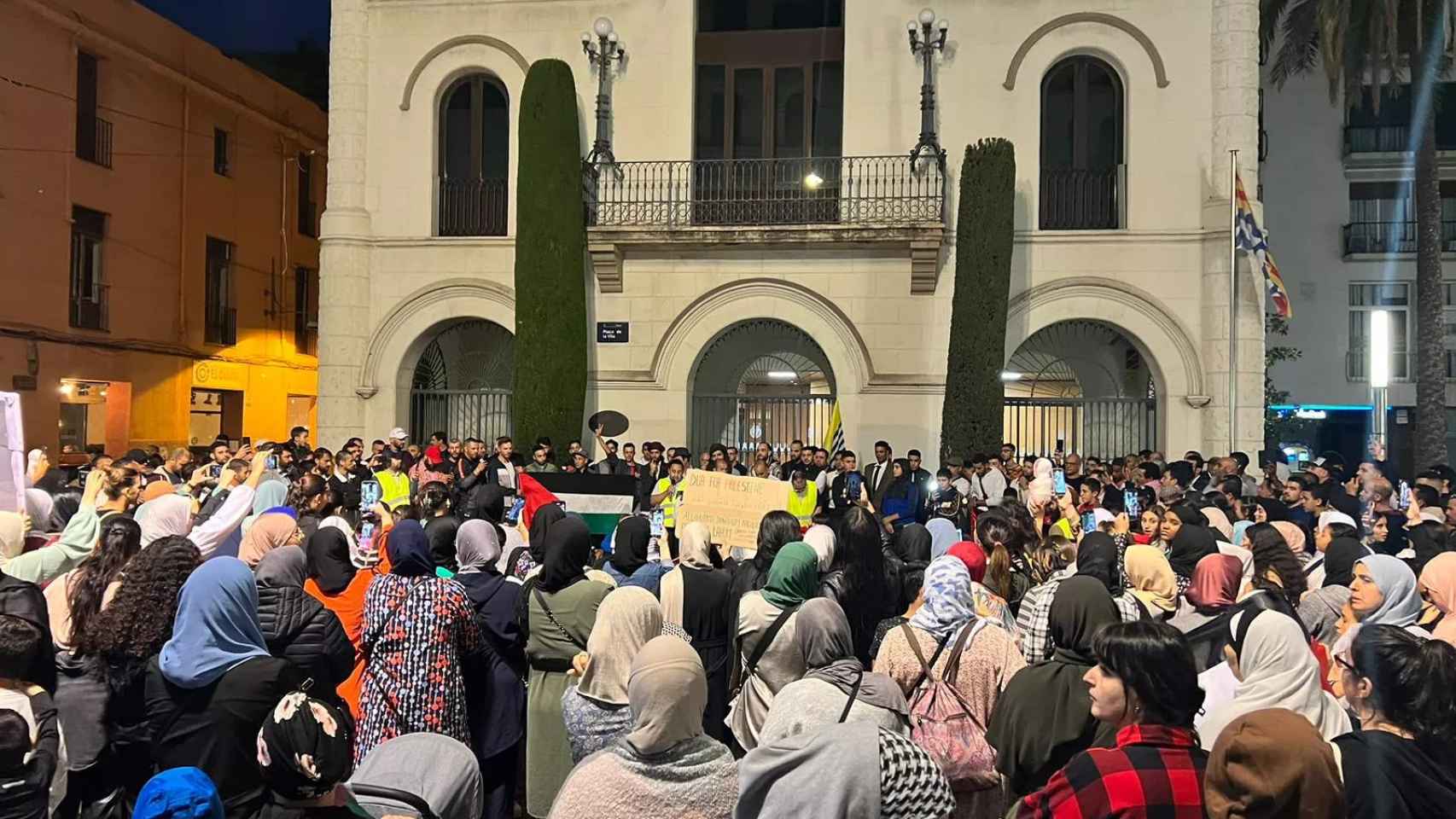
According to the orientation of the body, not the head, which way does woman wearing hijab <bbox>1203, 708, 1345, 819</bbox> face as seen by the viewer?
away from the camera

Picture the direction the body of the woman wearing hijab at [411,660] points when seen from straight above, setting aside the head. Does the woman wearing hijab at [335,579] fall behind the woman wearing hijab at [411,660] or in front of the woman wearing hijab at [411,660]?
in front

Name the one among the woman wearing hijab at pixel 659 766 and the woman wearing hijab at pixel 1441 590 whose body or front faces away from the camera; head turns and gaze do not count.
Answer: the woman wearing hijab at pixel 659 766

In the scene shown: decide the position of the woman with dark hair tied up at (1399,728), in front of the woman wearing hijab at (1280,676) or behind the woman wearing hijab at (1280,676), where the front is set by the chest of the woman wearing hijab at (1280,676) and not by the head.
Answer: behind

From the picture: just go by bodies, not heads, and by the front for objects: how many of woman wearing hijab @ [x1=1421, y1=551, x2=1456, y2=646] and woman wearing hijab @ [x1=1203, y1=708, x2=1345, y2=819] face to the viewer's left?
1

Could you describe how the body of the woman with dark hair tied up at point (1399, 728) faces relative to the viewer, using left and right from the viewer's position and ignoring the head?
facing away from the viewer and to the left of the viewer

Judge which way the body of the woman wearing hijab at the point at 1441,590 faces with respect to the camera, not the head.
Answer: to the viewer's left

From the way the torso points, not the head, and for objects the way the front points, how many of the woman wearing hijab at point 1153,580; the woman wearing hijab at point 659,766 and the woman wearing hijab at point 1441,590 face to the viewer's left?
1

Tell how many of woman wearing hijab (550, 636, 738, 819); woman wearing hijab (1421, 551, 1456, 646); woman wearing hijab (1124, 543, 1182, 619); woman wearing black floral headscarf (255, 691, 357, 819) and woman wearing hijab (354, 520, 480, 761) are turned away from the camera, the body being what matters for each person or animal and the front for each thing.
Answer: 4

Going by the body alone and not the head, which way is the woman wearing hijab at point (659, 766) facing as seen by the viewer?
away from the camera

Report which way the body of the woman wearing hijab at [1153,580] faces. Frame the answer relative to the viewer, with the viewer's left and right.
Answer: facing away from the viewer

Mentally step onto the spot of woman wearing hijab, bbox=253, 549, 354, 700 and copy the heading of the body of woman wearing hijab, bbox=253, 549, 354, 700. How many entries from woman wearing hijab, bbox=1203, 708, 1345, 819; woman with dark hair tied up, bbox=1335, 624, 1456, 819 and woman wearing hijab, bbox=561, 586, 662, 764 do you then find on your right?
3

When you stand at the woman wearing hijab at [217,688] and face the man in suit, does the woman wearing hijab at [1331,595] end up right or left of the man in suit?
right

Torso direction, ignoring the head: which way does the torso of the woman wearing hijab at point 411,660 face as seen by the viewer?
away from the camera
